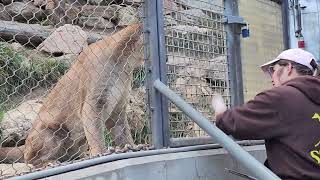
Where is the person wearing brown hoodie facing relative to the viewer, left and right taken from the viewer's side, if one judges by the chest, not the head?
facing away from the viewer and to the left of the viewer

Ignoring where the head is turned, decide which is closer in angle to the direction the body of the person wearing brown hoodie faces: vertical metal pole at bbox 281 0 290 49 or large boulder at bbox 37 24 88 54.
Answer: the large boulder

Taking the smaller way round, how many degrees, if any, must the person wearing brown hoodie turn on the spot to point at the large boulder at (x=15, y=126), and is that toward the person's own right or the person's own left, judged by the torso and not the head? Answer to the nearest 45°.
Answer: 0° — they already face it

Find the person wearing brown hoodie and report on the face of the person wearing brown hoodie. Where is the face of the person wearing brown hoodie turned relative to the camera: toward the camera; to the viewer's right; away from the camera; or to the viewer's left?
to the viewer's left
